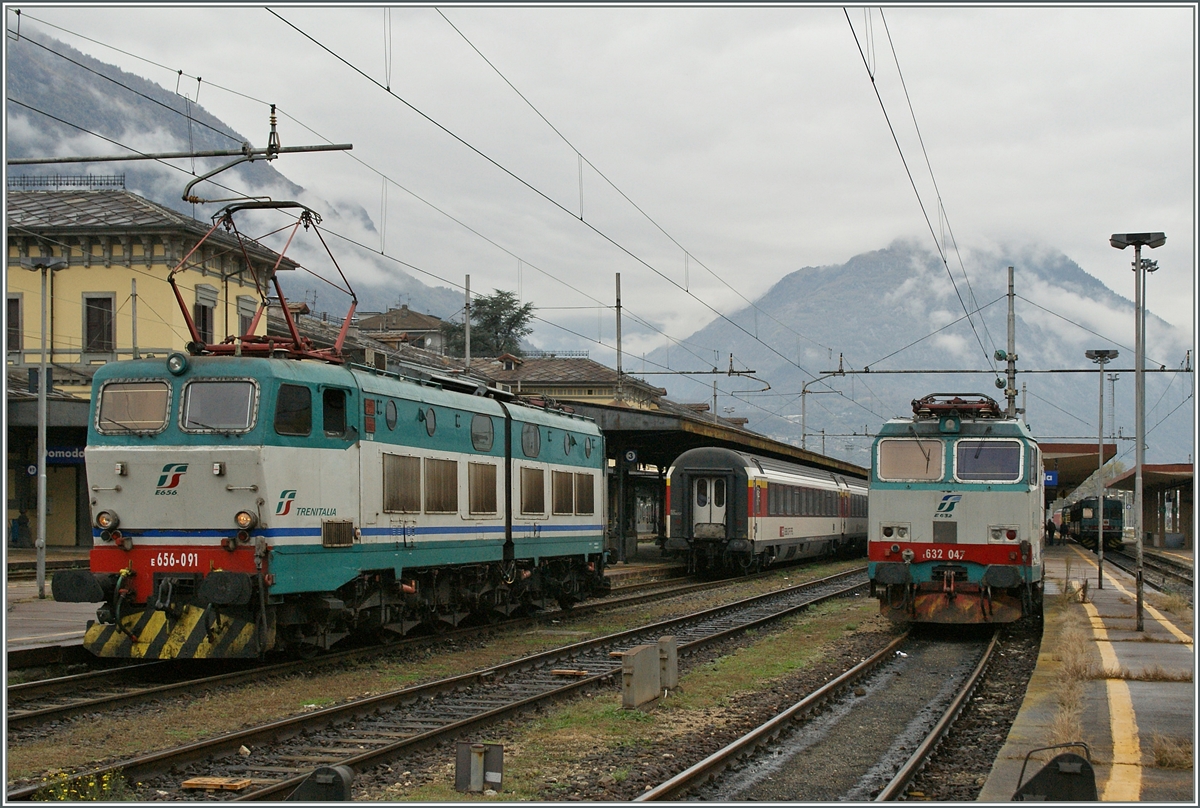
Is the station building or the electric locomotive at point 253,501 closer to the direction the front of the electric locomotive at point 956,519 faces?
the electric locomotive

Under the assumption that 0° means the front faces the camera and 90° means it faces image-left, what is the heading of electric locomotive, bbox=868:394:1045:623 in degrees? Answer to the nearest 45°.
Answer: approximately 0°

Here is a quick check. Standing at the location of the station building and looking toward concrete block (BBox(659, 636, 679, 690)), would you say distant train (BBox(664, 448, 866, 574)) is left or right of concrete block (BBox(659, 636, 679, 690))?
left

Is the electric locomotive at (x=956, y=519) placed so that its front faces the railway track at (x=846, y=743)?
yes

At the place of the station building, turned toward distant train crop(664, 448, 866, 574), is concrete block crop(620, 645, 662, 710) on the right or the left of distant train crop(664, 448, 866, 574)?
right

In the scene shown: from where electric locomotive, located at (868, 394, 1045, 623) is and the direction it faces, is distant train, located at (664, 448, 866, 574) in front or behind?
behind

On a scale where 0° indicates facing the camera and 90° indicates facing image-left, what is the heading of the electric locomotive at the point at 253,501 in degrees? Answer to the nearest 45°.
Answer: approximately 45°

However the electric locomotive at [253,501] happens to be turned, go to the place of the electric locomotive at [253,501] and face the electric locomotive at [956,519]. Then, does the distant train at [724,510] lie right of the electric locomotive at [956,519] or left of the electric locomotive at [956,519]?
left
